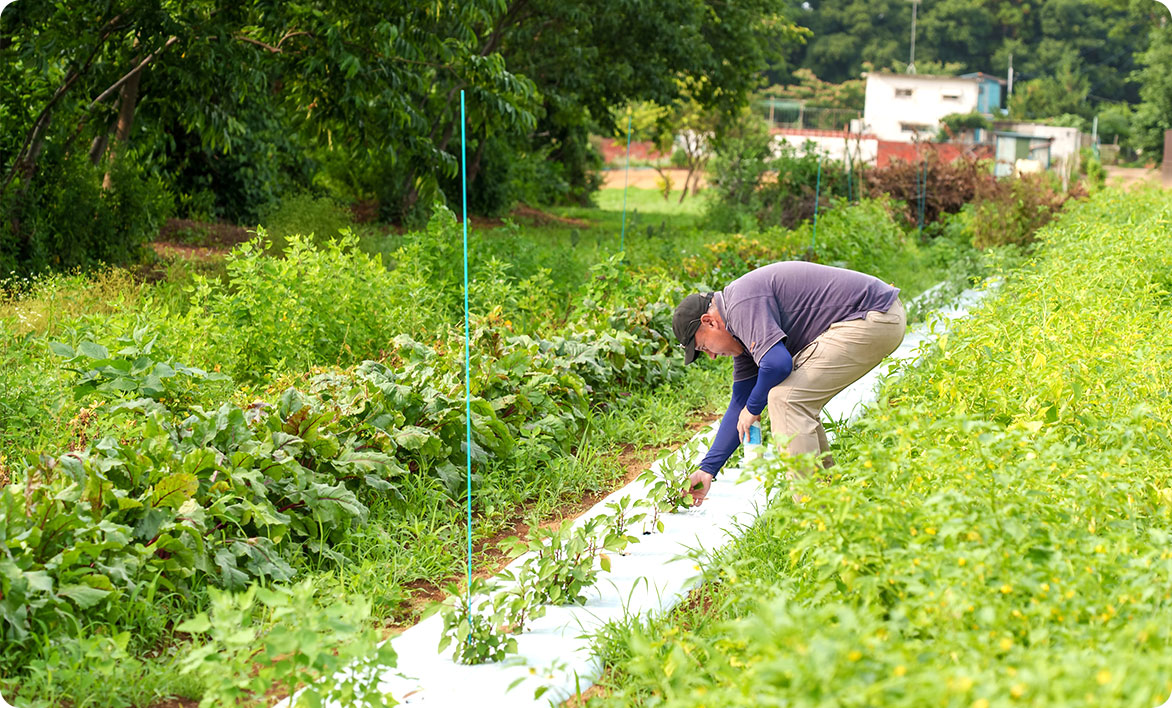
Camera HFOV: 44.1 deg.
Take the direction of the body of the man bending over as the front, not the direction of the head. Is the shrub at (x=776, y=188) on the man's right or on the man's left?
on the man's right

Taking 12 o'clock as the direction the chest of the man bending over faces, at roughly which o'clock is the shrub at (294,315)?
The shrub is roughly at 1 o'clock from the man bending over.

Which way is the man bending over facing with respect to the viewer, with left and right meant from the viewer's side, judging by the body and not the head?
facing to the left of the viewer

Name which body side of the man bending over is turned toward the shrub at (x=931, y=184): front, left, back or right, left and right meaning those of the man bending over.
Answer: right

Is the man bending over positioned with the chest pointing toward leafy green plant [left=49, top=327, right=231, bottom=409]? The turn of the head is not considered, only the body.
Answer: yes

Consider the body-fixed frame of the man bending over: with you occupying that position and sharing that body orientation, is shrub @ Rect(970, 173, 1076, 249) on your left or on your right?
on your right

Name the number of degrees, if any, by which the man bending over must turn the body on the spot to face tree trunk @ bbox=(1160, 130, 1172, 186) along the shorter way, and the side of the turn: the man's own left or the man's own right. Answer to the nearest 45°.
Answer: approximately 90° to the man's own right

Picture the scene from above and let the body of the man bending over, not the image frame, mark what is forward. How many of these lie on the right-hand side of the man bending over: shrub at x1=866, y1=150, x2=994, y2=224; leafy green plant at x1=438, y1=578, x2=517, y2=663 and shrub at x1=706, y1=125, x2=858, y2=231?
2

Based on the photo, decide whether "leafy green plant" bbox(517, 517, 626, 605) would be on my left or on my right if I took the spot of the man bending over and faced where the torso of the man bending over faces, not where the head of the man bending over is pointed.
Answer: on my left
